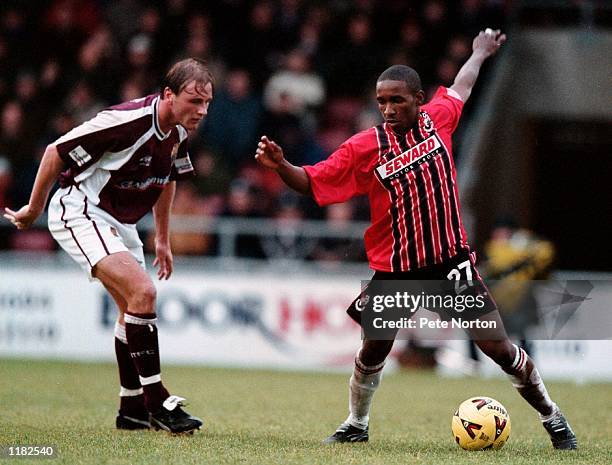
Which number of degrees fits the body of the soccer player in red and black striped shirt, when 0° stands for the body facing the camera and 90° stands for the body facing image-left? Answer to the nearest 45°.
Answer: approximately 0°

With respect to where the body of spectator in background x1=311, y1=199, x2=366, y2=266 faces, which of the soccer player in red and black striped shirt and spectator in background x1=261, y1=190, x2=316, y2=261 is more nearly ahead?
the soccer player in red and black striped shirt

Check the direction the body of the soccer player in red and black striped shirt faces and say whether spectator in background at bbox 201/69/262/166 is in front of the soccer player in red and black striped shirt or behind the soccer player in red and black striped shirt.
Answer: behind

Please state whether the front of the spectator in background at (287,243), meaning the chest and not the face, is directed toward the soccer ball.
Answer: yes

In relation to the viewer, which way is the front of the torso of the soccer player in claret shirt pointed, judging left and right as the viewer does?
facing the viewer and to the right of the viewer

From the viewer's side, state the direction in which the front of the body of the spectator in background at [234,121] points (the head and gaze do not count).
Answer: toward the camera

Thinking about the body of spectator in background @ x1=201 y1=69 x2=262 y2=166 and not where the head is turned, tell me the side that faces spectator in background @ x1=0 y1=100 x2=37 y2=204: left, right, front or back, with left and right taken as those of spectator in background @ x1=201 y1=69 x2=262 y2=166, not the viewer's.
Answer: right

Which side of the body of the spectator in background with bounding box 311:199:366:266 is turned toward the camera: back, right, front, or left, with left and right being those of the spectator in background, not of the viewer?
front

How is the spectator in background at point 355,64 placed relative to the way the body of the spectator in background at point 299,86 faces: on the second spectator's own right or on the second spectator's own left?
on the second spectator's own left
